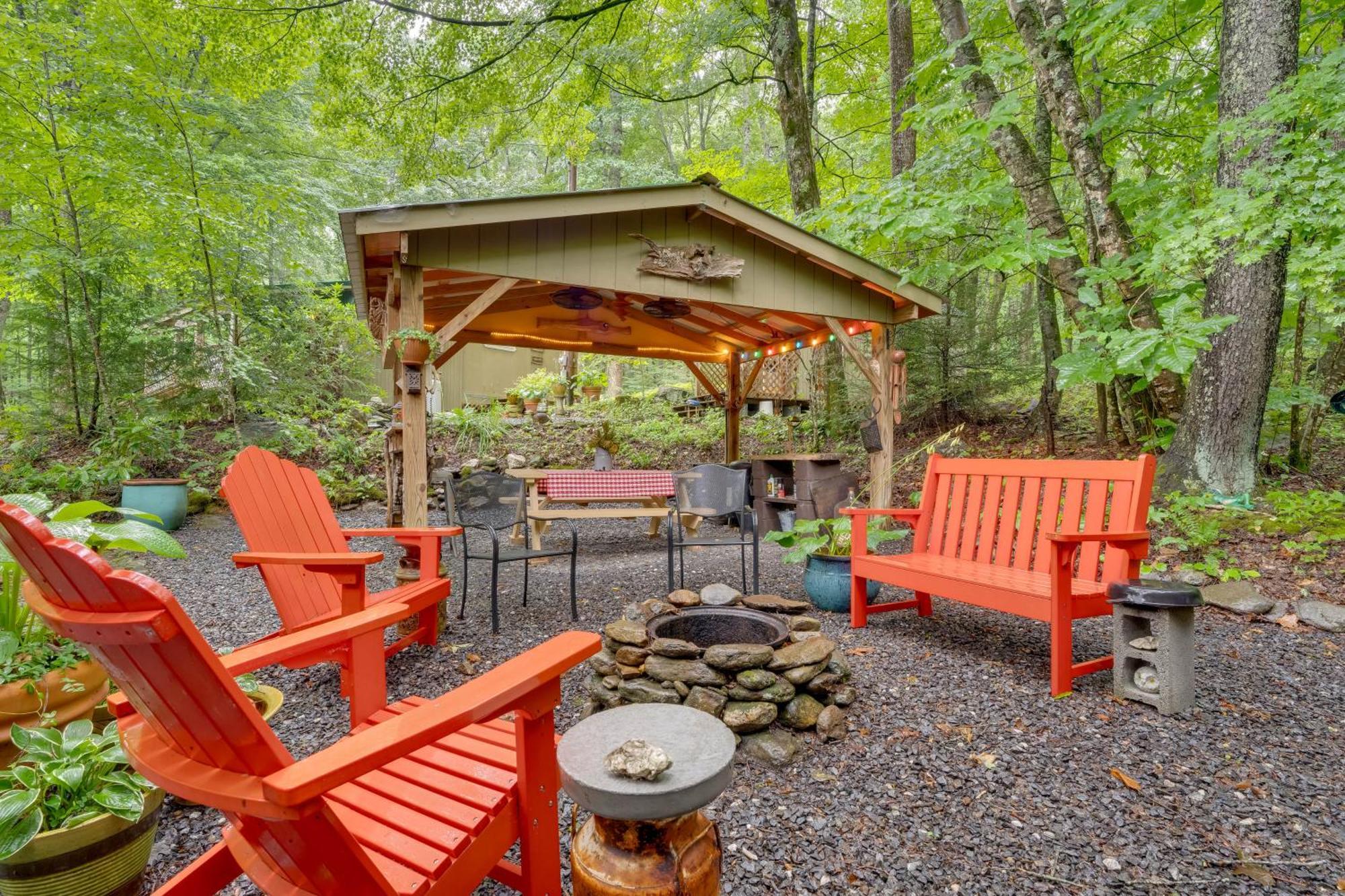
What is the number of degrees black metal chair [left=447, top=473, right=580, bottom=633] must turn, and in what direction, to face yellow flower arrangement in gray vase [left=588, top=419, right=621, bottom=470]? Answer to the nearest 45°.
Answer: approximately 135° to its left

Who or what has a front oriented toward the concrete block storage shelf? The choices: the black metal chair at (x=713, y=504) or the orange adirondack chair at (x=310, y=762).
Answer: the orange adirondack chair

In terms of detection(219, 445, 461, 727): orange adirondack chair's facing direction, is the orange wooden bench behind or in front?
in front

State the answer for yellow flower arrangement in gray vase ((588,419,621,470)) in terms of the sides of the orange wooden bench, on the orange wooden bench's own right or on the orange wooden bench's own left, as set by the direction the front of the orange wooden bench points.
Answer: on the orange wooden bench's own right

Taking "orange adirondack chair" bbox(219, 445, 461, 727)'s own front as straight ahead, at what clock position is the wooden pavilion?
The wooden pavilion is roughly at 9 o'clock from the orange adirondack chair.

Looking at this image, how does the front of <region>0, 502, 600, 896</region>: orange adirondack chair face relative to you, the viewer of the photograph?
facing away from the viewer and to the right of the viewer

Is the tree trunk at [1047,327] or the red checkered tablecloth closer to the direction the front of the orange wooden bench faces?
the red checkered tablecloth

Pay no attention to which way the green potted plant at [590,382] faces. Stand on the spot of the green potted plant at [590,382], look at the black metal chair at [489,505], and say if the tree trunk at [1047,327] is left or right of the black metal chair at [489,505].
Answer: left

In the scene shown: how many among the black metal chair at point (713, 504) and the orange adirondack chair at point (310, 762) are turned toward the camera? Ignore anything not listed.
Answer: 1
